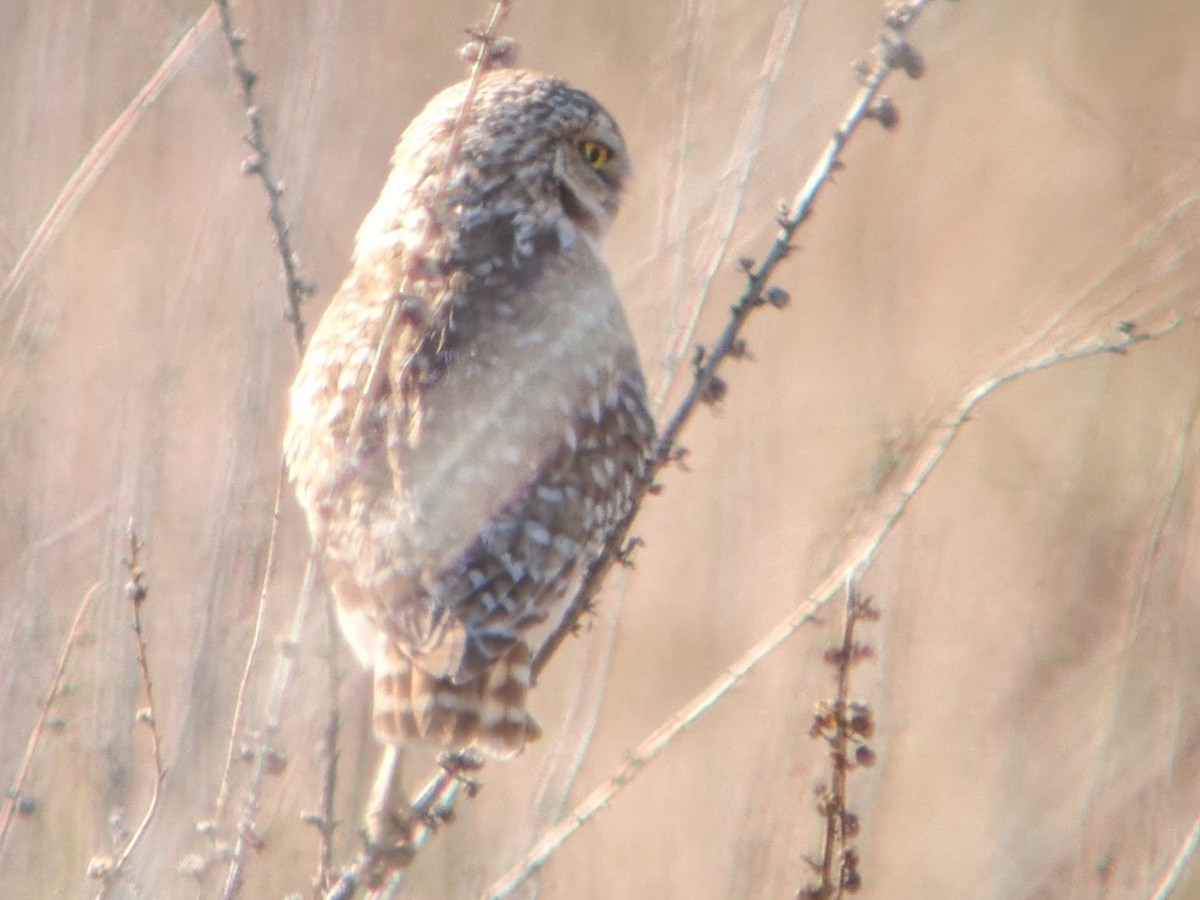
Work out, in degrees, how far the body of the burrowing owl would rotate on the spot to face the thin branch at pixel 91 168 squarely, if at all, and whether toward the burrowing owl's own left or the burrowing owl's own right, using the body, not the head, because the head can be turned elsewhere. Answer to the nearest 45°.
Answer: approximately 135° to the burrowing owl's own left

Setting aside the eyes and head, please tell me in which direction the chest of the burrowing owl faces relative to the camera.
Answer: away from the camera
